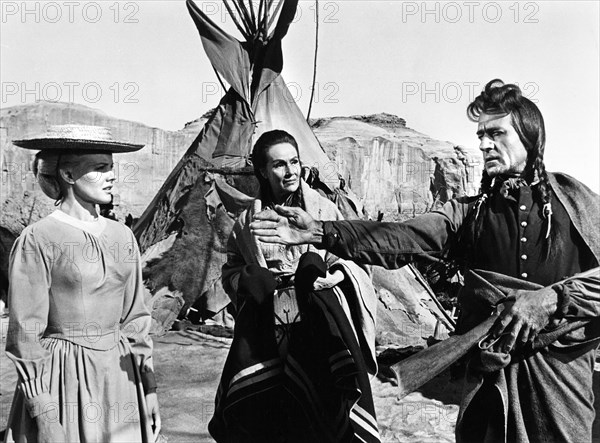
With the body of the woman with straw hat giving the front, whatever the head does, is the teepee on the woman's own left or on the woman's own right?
on the woman's own left

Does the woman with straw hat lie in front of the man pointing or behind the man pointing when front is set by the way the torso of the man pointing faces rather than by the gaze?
in front

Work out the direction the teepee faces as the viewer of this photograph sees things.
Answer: facing the viewer

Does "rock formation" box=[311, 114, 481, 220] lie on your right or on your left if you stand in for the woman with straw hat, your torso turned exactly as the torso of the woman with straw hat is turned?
on your left

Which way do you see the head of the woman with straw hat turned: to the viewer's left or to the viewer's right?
to the viewer's right

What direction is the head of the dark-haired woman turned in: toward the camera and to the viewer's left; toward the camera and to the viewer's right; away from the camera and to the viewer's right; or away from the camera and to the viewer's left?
toward the camera and to the viewer's right

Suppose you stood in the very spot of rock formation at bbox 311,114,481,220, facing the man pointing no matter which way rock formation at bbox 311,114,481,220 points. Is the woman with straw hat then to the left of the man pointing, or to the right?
right

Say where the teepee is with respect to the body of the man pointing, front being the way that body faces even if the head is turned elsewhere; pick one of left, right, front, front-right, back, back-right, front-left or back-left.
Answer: right

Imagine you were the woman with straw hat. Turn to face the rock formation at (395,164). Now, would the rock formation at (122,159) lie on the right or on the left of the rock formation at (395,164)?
left
